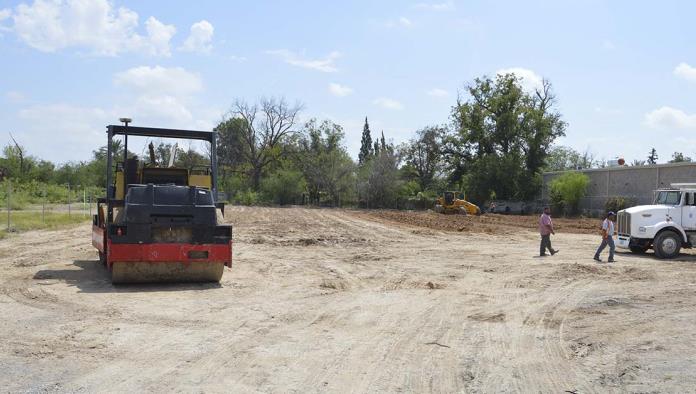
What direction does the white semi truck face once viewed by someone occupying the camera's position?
facing the viewer and to the left of the viewer

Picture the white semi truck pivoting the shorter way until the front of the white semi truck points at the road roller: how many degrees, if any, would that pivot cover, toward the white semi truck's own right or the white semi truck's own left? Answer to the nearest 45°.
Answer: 0° — it already faces it

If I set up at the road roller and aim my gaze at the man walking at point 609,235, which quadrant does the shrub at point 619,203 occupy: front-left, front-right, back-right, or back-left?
front-left

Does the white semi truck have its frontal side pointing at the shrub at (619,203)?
no
